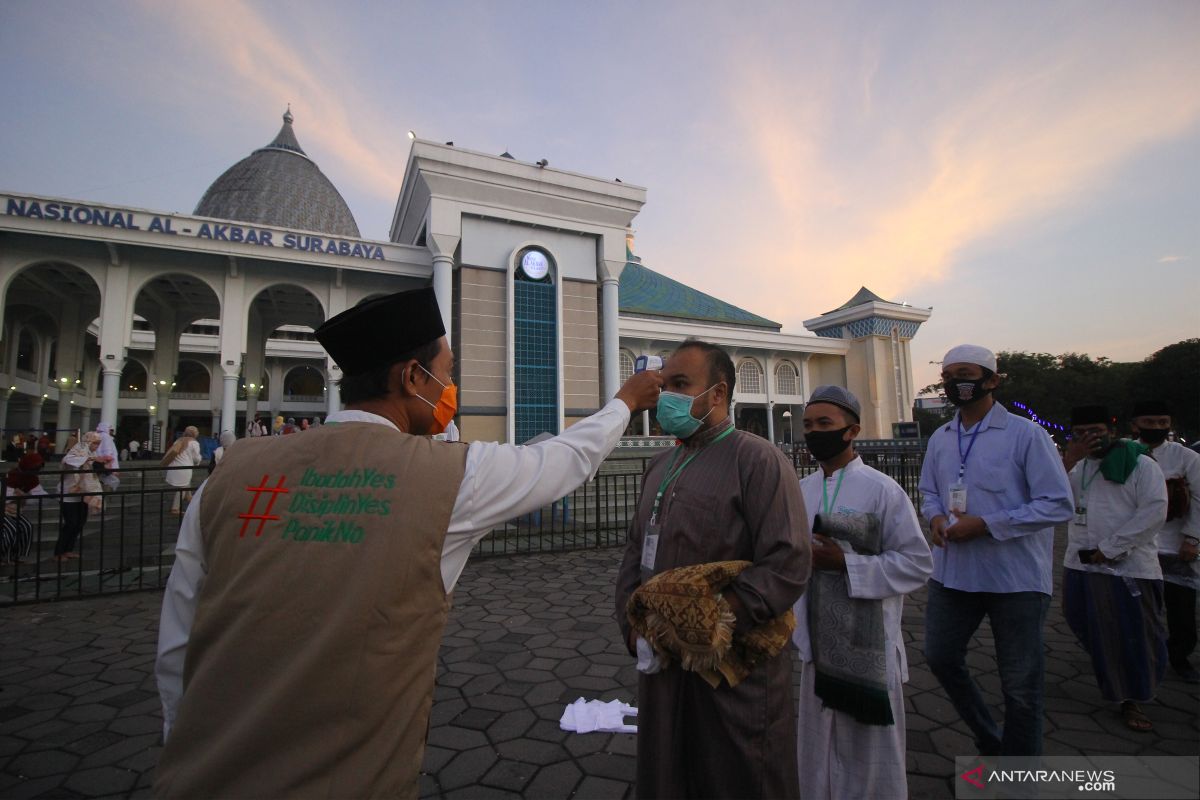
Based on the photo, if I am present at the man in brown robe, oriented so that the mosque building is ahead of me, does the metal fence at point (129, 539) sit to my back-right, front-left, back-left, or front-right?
front-left

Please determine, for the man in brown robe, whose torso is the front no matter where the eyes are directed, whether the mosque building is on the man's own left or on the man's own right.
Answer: on the man's own right

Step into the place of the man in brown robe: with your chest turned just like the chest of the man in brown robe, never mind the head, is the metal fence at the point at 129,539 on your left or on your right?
on your right

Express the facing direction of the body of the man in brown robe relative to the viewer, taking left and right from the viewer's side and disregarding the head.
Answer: facing the viewer and to the left of the viewer

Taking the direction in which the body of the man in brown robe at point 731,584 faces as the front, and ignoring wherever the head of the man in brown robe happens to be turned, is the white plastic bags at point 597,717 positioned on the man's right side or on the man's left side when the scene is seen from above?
on the man's right side
